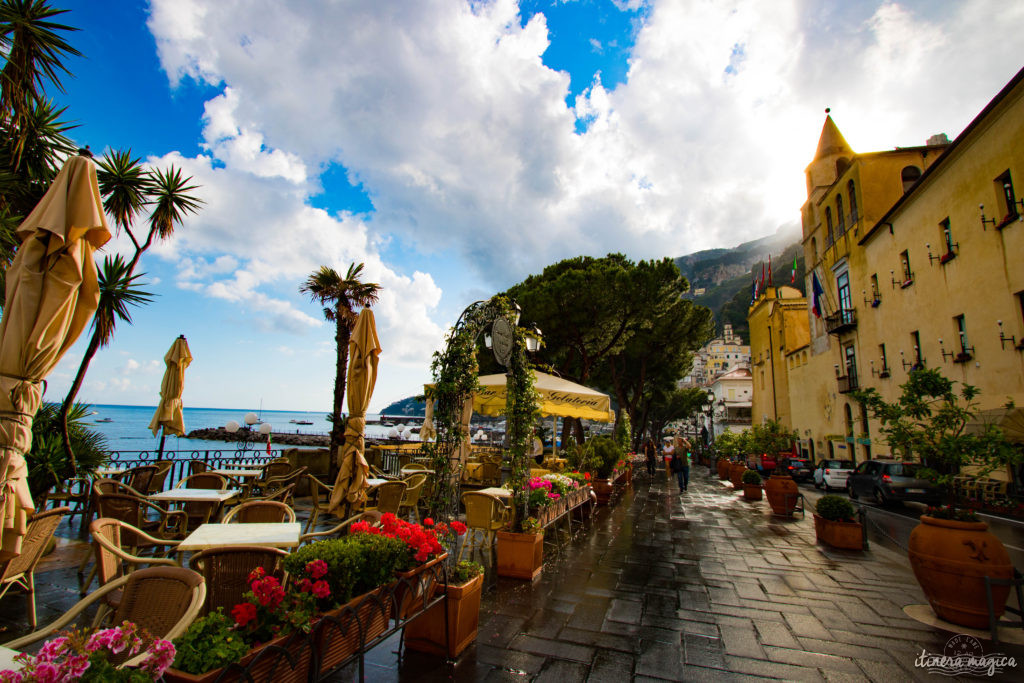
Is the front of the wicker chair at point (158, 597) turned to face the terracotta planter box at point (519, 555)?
no

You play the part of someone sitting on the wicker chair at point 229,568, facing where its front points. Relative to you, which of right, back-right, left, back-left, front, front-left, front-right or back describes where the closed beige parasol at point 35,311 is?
front-left

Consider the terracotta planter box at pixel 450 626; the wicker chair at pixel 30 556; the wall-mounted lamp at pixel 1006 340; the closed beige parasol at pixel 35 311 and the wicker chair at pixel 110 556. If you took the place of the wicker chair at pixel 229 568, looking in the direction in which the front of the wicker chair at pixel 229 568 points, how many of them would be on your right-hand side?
2

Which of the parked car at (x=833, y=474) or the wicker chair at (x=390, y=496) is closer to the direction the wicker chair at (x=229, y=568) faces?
the wicker chair

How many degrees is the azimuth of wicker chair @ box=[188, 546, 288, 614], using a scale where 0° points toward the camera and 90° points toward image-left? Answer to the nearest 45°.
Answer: approximately 180°

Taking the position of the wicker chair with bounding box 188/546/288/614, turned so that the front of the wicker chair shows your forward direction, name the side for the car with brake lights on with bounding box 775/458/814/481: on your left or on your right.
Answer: on your right

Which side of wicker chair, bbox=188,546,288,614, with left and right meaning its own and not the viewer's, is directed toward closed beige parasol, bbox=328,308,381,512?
front

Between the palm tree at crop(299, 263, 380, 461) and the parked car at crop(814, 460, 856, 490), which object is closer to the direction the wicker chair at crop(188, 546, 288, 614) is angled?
the palm tree

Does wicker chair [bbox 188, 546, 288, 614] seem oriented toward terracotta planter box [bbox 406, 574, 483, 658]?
no

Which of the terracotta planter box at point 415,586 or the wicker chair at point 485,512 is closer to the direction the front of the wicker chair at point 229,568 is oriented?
the wicker chair

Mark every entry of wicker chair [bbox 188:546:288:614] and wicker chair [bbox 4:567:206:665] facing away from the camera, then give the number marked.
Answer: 1

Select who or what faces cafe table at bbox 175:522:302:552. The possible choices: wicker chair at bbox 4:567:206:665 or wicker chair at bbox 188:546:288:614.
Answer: wicker chair at bbox 188:546:288:614

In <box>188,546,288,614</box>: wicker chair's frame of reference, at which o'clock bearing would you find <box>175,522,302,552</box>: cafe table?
The cafe table is roughly at 12 o'clock from the wicker chair.

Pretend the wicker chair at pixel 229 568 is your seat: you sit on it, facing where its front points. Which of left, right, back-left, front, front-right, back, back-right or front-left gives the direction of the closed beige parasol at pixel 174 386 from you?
front

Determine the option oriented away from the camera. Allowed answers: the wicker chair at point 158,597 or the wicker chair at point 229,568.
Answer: the wicker chair at point 229,568
